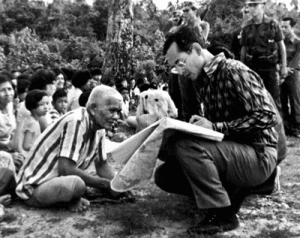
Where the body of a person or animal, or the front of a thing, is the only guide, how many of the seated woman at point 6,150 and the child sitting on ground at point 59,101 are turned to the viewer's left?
0

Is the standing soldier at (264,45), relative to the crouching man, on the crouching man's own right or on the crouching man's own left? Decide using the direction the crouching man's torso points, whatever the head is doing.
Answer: on the crouching man's own right

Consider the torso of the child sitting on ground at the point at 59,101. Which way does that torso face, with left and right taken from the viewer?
facing the viewer and to the right of the viewer

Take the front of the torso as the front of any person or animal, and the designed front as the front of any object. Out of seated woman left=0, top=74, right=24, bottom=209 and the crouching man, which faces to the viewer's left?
the crouching man

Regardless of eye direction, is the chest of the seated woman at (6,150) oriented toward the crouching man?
yes

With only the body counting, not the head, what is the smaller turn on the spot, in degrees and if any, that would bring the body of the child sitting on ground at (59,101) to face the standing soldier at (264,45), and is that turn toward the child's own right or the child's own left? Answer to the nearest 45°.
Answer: approximately 45° to the child's own left

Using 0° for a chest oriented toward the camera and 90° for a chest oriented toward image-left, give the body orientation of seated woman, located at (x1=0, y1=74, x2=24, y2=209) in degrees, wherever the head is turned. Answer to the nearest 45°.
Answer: approximately 315°

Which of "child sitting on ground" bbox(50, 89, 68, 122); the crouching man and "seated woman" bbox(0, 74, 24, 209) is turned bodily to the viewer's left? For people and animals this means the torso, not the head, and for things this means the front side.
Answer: the crouching man

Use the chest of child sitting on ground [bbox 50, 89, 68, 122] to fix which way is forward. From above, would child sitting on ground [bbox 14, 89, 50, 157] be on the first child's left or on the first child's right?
on the first child's right

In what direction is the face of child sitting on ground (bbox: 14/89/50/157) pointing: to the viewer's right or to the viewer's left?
to the viewer's right

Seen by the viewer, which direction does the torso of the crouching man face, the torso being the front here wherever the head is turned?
to the viewer's left

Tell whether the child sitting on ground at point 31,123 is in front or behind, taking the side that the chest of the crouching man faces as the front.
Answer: in front
